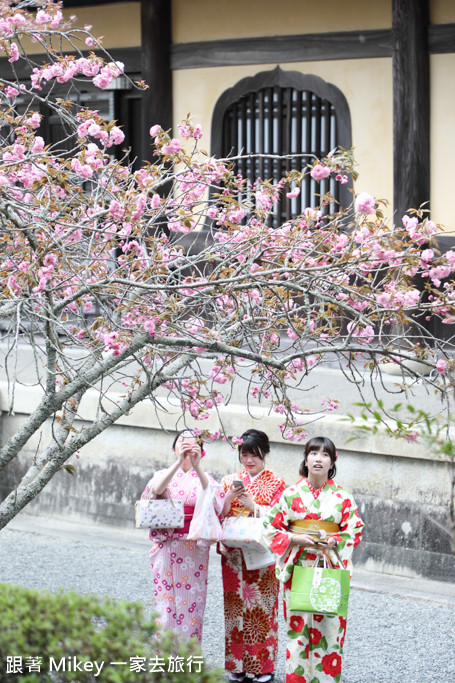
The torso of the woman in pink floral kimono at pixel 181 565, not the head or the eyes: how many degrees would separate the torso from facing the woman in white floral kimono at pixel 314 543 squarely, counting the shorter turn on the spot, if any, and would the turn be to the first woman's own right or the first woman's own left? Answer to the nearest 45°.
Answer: approximately 45° to the first woman's own left

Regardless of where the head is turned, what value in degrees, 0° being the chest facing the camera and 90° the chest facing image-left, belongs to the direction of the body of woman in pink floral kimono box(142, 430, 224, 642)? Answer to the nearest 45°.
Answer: approximately 0°

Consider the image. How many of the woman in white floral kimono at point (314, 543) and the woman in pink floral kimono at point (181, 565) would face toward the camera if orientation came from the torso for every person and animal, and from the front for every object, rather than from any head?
2

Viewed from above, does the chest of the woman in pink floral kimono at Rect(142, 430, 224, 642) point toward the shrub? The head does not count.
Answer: yes

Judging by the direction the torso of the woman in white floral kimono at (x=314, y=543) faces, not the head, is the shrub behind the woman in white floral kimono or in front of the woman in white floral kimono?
in front

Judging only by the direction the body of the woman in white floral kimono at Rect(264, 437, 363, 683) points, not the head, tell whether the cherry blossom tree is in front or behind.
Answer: in front

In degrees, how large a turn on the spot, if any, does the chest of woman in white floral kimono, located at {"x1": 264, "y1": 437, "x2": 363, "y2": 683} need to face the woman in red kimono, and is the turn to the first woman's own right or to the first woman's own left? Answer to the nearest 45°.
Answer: approximately 135° to the first woman's own right
